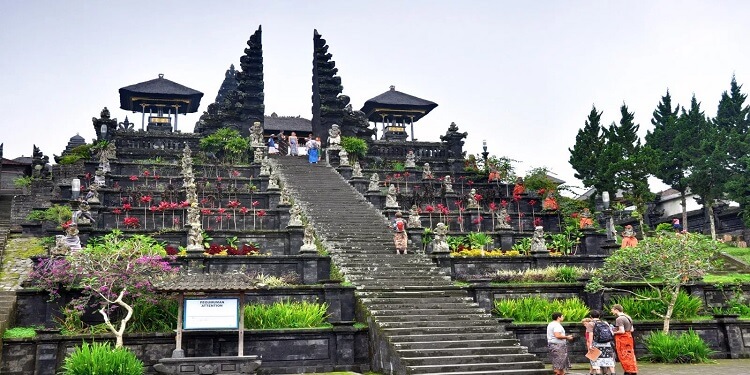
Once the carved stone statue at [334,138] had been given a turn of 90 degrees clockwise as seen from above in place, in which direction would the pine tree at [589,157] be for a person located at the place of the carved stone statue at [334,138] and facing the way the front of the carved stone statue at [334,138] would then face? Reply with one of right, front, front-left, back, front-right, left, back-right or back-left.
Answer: back

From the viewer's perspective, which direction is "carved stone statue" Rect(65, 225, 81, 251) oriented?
toward the camera

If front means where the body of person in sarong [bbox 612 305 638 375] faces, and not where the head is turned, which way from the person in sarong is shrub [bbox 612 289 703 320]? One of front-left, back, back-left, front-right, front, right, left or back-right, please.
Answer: right

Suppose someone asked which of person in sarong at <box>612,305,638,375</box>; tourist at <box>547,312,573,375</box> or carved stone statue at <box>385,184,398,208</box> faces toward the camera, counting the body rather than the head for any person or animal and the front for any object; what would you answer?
the carved stone statue

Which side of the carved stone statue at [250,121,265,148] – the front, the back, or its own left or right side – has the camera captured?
front

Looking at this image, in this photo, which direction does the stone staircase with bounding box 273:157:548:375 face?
toward the camera

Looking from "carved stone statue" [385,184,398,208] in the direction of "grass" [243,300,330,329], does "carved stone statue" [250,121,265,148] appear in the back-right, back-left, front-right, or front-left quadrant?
back-right

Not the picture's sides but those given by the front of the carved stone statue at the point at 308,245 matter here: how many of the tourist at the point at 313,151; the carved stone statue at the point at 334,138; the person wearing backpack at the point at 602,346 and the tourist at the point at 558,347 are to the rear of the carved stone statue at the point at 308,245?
2

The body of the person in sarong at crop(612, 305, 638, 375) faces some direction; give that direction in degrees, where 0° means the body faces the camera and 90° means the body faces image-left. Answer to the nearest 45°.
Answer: approximately 90°

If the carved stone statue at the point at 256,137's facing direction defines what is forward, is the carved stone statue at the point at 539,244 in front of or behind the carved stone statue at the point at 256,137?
in front

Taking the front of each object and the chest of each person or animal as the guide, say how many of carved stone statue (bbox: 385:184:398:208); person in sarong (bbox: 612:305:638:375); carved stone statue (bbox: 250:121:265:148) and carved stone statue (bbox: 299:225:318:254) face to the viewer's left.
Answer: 1

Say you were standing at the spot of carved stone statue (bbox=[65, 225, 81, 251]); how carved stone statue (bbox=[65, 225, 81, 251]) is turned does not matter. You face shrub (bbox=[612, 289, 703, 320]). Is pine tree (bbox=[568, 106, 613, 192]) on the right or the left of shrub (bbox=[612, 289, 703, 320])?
left
